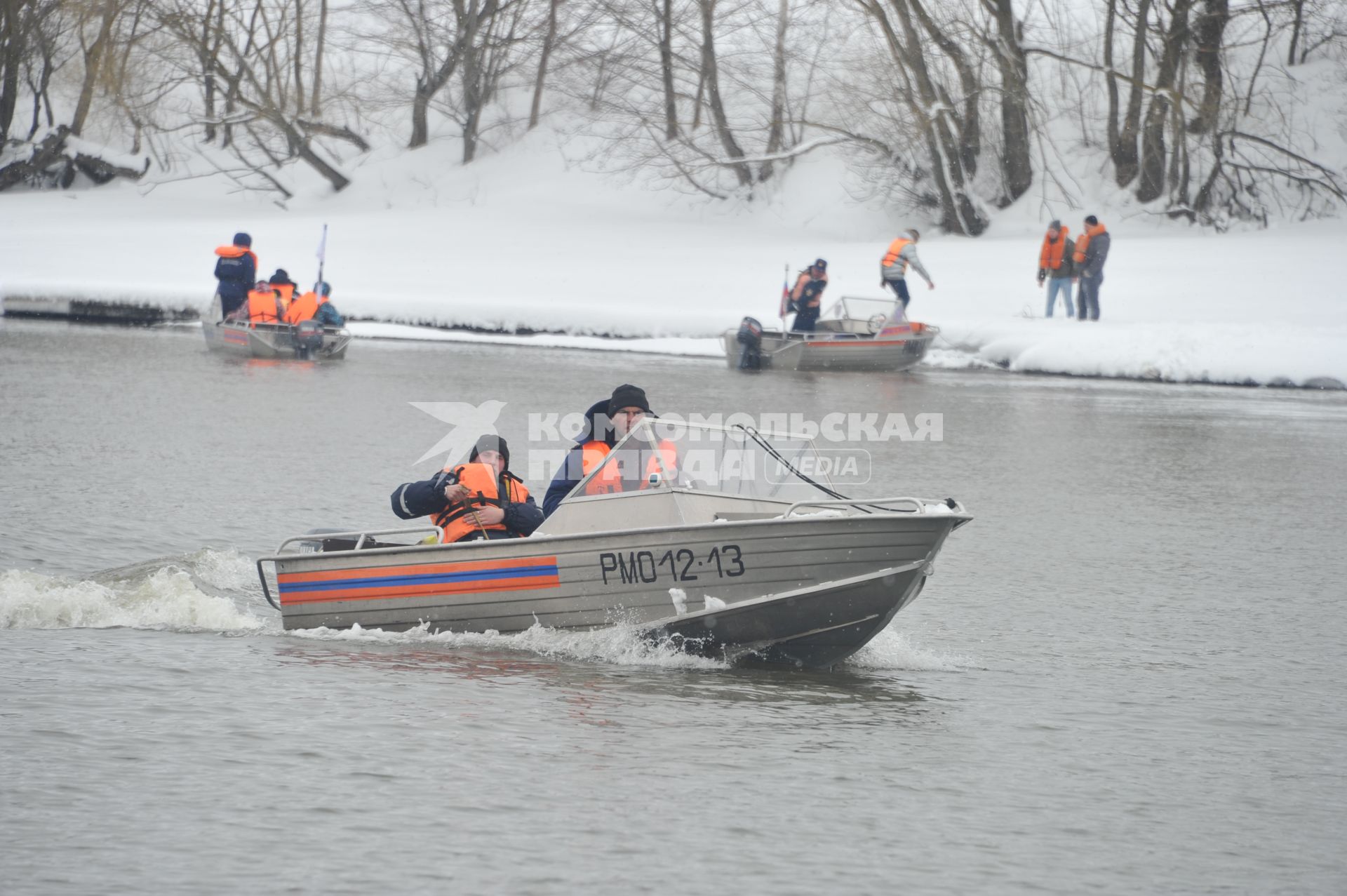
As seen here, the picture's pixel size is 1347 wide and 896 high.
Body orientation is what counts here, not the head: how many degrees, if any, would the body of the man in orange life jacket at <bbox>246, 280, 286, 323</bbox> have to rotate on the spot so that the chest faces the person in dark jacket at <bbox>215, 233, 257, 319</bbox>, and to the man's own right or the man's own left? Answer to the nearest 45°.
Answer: approximately 45° to the man's own left

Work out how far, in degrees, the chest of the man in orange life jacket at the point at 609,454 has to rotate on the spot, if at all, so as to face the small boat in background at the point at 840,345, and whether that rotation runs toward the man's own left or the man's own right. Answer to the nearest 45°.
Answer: approximately 135° to the man's own left

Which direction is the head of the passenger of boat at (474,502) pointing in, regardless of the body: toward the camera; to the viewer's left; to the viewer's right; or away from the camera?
toward the camera

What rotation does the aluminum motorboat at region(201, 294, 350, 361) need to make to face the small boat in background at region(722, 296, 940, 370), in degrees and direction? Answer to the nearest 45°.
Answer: approximately 135° to its right

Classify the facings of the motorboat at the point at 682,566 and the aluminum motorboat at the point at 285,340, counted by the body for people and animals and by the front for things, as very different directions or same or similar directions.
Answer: very different directions

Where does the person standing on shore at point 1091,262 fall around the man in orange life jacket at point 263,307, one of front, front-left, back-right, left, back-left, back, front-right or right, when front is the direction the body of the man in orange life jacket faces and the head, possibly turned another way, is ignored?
right

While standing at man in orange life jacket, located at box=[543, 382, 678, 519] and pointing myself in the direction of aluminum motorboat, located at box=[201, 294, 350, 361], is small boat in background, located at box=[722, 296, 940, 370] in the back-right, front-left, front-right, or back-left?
front-right

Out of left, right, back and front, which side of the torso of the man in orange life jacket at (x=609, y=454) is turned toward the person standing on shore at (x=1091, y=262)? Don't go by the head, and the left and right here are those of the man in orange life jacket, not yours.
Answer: left

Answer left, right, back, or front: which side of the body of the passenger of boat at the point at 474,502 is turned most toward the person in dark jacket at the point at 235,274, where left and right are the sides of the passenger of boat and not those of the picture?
back

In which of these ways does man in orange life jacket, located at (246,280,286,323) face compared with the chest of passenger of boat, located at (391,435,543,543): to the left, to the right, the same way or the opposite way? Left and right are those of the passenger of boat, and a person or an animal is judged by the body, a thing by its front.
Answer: the opposite way

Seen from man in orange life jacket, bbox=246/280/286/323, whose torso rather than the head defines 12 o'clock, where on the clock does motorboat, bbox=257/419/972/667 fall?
The motorboat is roughly at 6 o'clock from the man in orange life jacket.

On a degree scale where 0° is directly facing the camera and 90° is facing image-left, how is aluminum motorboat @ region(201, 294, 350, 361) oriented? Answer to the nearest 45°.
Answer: approximately 135°

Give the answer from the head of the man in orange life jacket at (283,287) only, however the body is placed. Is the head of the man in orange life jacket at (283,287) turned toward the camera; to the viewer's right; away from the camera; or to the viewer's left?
away from the camera
